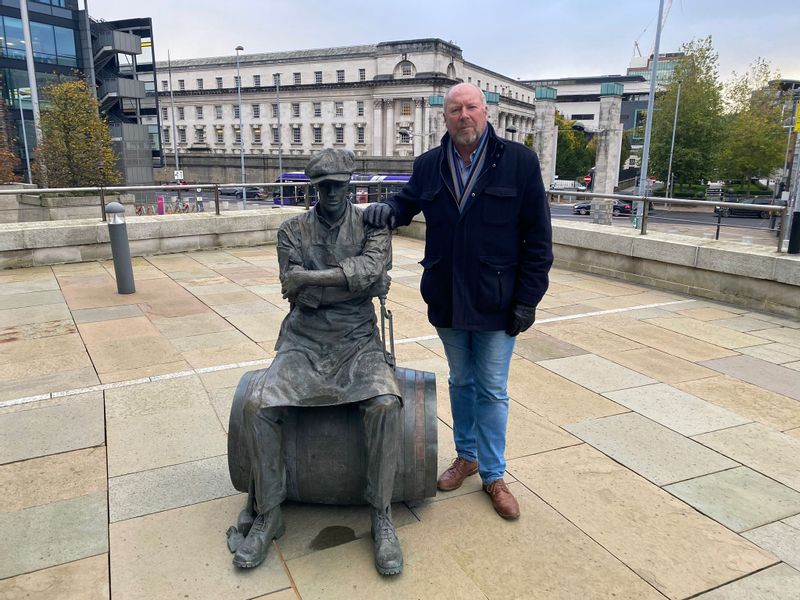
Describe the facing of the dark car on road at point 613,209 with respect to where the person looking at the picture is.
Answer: facing to the left of the viewer

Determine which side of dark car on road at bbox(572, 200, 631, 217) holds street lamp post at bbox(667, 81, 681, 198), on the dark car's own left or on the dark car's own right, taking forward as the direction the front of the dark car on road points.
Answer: on the dark car's own right

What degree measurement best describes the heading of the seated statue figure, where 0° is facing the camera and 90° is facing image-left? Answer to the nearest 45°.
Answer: approximately 0°

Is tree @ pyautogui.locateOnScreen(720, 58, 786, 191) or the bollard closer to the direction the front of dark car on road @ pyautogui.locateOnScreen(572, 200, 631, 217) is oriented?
the bollard

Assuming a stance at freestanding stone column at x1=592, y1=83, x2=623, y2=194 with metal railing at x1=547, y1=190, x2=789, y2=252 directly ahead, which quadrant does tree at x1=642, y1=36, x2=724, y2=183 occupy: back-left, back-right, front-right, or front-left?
back-left

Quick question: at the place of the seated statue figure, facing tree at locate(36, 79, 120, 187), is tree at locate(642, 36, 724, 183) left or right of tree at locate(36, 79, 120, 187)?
right

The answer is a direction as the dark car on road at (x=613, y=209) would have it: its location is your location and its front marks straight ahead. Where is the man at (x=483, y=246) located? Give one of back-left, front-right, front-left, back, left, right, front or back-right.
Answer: left

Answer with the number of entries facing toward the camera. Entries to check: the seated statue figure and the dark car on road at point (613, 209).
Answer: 1

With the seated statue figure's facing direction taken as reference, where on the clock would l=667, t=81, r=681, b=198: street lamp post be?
The street lamp post is roughly at 7 o'clock from the seated statue figure.

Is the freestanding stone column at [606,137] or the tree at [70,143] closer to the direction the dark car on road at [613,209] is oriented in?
the tree

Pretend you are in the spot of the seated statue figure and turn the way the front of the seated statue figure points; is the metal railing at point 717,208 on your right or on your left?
on your left

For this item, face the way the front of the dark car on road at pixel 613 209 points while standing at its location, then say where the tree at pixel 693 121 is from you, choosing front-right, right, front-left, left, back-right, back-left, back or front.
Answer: right
